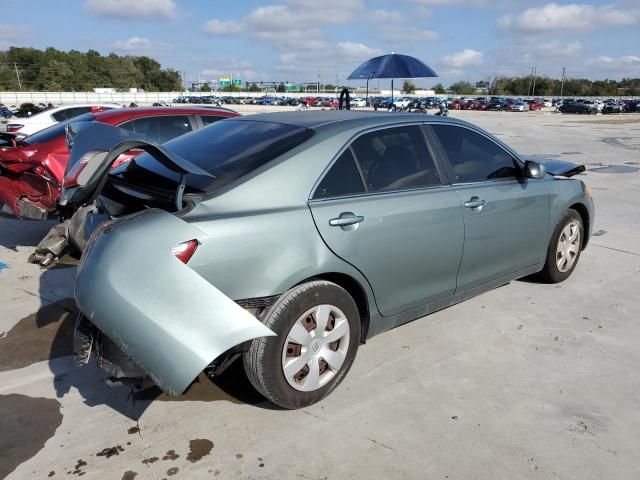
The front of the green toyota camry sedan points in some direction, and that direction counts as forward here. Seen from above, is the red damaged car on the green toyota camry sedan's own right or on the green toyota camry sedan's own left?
on the green toyota camry sedan's own left

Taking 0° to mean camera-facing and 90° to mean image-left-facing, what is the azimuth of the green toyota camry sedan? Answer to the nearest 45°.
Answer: approximately 225°
